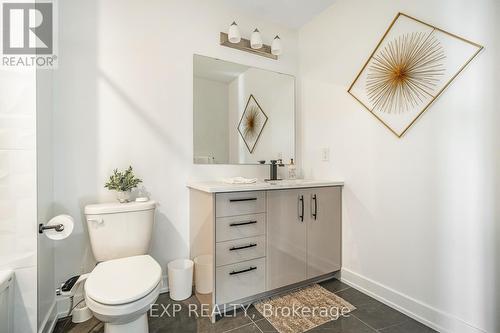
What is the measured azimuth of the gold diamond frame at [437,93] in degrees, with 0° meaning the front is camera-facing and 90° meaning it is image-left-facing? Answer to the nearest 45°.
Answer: approximately 45°

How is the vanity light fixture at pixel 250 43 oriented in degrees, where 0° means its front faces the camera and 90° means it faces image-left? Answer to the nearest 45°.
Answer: approximately 315°

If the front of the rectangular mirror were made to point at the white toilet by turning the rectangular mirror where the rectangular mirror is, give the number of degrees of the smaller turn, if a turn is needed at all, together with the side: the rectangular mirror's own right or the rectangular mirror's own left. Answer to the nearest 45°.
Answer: approximately 90° to the rectangular mirror's own right

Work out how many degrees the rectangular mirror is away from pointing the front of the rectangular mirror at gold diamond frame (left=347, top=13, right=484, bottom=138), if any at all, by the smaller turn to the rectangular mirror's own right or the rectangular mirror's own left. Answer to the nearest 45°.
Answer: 0° — it already faces it

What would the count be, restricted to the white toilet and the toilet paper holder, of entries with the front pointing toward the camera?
1

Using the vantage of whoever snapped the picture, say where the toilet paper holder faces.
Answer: facing to the right of the viewer
